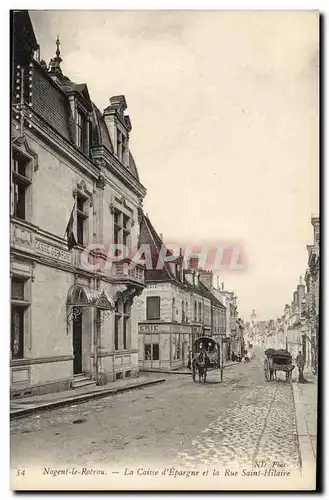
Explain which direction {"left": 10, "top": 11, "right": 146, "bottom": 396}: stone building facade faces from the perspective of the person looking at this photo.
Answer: facing the viewer and to the right of the viewer

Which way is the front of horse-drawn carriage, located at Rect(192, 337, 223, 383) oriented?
toward the camera

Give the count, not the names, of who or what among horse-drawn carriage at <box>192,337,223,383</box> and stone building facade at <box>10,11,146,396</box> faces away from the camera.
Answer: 0

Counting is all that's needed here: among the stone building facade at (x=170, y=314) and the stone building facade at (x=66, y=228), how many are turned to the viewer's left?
0
